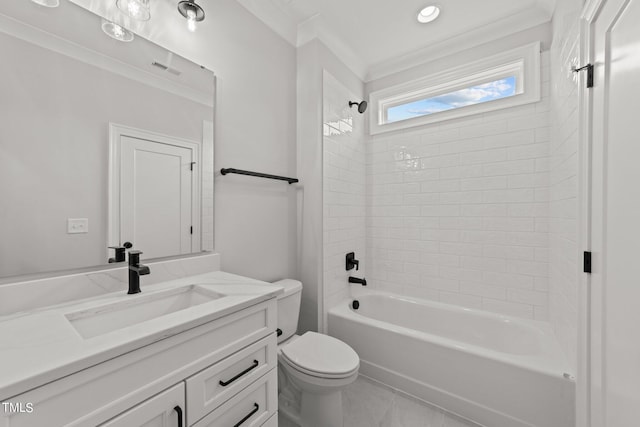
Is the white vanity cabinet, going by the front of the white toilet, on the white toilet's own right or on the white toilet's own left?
on the white toilet's own right

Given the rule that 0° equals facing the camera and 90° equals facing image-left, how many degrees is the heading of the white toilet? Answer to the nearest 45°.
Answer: approximately 315°

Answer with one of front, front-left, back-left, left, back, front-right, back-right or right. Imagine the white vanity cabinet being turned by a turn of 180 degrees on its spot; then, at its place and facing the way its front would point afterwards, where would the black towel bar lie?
right

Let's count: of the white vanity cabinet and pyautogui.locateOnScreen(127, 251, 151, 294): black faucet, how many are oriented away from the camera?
0

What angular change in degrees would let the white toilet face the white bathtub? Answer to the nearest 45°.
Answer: approximately 45° to its left

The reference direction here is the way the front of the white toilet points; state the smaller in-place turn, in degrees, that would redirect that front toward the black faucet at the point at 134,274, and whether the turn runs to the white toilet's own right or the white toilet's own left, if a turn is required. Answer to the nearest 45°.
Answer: approximately 90° to the white toilet's own right

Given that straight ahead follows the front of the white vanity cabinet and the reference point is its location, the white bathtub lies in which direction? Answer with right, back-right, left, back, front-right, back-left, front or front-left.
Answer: front-left
